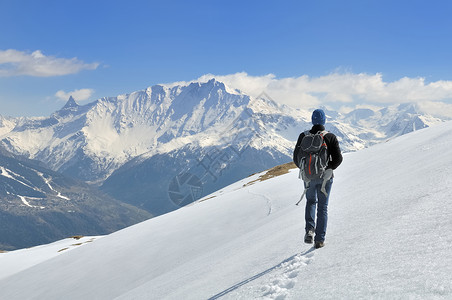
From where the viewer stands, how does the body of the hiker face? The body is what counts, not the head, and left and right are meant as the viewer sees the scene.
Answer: facing away from the viewer
